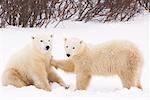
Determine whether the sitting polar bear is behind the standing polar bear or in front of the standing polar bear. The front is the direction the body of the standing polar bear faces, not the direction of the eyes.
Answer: in front

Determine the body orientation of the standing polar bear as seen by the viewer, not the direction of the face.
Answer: to the viewer's left
